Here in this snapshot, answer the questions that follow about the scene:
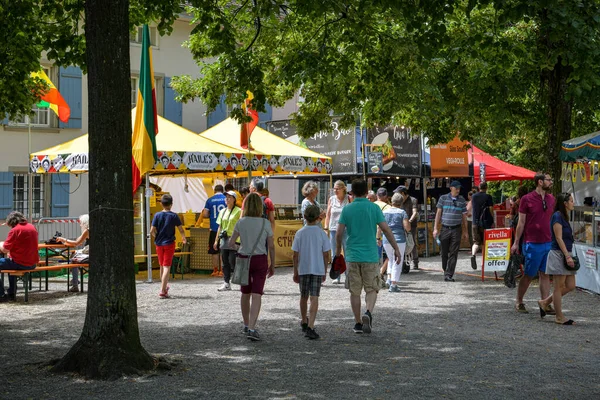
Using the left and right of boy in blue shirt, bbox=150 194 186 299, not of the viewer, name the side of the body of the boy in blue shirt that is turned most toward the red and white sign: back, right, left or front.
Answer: right

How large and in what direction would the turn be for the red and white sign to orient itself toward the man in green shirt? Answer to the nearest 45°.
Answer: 0° — it already faces them

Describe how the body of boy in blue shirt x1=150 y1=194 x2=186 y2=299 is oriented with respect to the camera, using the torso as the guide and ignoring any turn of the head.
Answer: away from the camera

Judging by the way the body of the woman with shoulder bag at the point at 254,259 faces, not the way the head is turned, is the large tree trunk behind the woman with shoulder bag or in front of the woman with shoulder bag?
behind

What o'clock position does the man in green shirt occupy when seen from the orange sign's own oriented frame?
The man in green shirt is roughly at 12 o'clock from the orange sign.

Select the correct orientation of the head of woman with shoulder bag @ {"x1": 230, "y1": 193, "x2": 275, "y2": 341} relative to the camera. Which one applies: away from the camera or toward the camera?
away from the camera

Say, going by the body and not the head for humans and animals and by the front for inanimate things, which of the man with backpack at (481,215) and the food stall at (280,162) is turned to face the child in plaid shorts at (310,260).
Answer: the food stall

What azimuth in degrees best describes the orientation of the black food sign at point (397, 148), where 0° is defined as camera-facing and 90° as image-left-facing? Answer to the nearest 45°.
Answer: approximately 0°

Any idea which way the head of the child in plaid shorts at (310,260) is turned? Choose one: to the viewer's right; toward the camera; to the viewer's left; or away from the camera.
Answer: away from the camera

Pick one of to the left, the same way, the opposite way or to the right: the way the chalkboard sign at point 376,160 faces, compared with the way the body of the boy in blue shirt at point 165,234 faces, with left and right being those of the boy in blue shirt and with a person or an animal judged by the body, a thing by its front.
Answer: the opposite way

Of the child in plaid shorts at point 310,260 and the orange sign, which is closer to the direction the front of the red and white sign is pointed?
the child in plaid shorts

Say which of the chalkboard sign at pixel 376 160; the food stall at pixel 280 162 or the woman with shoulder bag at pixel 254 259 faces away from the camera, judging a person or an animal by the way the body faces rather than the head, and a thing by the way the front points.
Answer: the woman with shoulder bag

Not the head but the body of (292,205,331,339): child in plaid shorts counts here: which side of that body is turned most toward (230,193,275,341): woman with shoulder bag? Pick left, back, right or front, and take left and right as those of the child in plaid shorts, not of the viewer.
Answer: left
